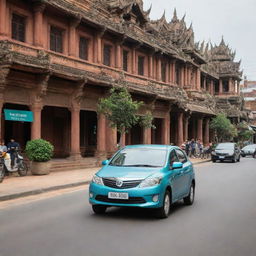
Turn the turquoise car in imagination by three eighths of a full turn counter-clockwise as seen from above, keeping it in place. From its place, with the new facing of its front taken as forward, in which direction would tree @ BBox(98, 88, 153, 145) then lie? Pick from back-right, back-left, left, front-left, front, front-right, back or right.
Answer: left

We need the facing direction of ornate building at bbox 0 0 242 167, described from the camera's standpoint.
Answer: facing the viewer and to the right of the viewer

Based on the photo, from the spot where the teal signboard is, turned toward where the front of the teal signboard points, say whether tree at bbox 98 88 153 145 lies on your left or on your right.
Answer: on your left

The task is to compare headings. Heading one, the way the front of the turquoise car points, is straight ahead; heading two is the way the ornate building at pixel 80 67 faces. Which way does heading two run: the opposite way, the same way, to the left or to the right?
to the left

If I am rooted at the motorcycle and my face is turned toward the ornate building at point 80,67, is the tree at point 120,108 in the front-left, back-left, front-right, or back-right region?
front-right

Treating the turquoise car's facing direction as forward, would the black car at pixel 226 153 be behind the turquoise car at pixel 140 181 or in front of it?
behind

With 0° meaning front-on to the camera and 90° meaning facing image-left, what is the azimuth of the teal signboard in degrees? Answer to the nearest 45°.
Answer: approximately 0°

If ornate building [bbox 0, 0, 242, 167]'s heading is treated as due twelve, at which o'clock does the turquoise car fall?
The turquoise car is roughly at 1 o'clock from the ornate building.
